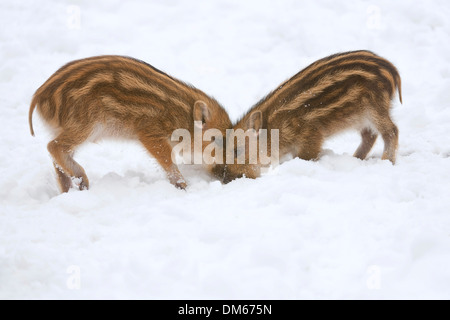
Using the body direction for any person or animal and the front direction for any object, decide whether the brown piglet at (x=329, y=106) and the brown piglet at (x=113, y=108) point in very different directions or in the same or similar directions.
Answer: very different directions

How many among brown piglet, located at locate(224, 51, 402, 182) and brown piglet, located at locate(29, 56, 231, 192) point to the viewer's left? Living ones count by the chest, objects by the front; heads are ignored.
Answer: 1

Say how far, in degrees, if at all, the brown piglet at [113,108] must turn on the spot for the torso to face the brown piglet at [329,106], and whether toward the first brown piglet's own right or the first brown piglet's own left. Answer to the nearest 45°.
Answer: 0° — it already faces it

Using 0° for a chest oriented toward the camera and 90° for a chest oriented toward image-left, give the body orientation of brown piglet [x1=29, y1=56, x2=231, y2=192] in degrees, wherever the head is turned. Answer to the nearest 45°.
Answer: approximately 270°

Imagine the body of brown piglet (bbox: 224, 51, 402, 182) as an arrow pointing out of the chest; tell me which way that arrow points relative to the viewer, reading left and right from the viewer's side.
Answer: facing to the left of the viewer

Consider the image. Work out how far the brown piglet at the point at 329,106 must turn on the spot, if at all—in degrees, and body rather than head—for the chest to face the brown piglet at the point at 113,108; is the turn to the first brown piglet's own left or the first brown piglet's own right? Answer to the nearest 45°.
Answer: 0° — it already faces it

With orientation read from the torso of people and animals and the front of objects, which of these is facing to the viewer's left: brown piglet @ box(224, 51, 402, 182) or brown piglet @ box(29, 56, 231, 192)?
brown piglet @ box(224, 51, 402, 182)
